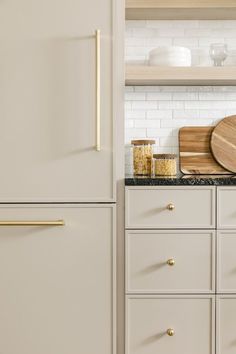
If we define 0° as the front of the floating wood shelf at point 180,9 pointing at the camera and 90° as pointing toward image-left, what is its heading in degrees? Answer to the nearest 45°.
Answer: approximately 0°
